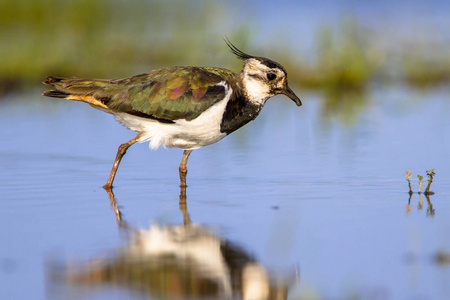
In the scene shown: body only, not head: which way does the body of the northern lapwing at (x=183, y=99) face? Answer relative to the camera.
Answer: to the viewer's right
